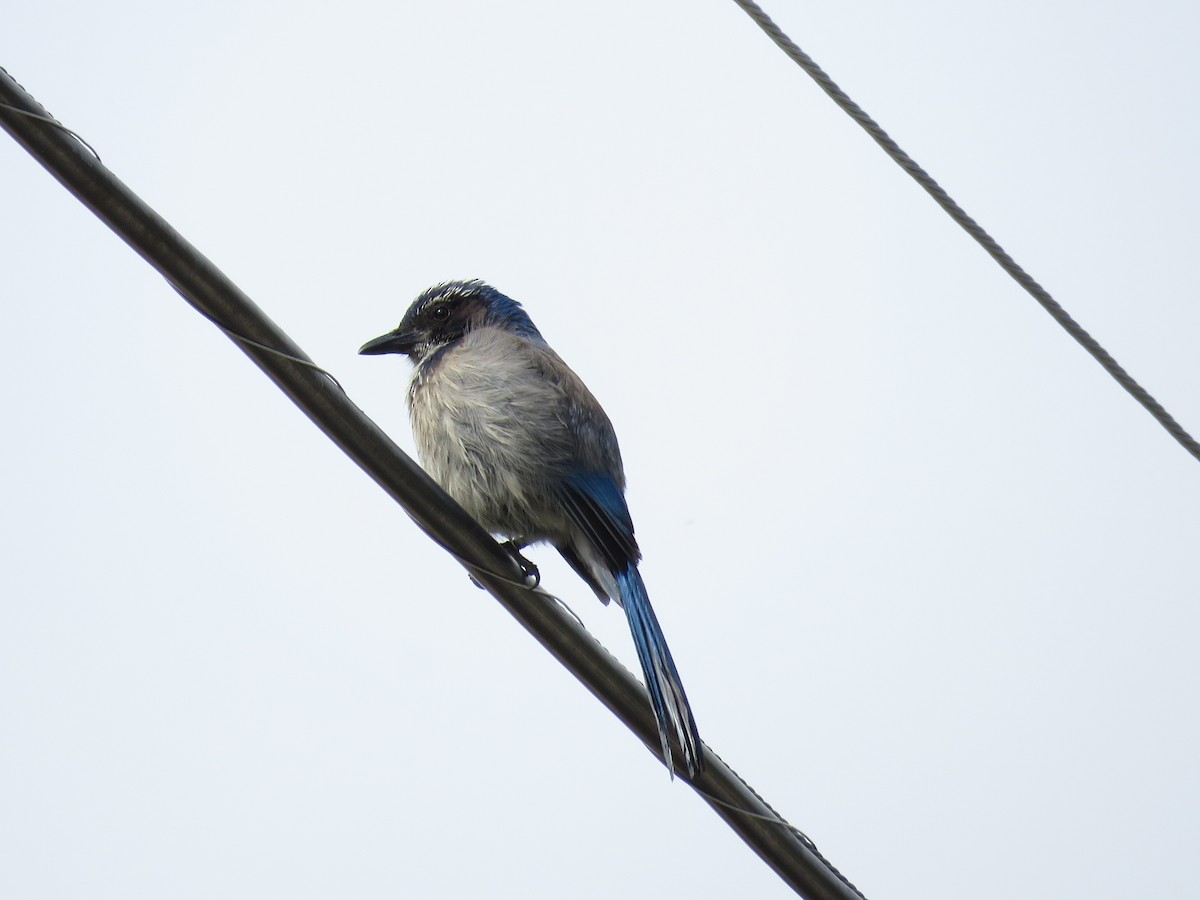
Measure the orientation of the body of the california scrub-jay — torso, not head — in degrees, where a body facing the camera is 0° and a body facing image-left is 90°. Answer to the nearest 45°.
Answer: approximately 90°

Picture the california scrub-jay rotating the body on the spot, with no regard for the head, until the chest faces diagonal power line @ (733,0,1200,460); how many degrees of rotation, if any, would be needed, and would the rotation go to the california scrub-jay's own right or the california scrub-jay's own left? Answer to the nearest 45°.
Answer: approximately 135° to the california scrub-jay's own left
